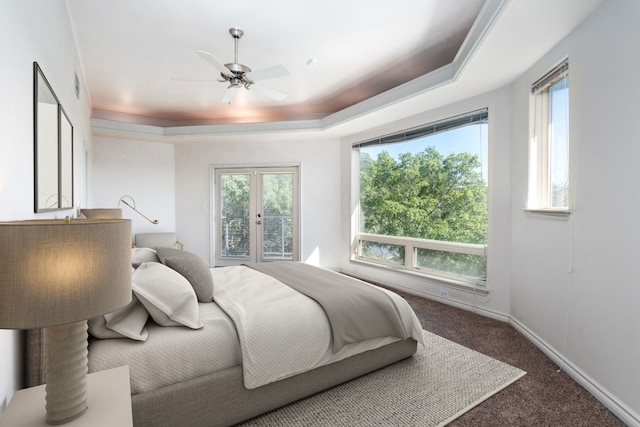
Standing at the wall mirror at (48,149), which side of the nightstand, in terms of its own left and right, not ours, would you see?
left

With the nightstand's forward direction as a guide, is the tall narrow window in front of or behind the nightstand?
in front

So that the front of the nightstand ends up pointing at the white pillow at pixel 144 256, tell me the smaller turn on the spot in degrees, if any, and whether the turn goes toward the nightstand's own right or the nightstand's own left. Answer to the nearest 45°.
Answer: approximately 90° to the nightstand's own left

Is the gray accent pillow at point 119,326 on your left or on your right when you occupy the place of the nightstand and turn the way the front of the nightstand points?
on your left

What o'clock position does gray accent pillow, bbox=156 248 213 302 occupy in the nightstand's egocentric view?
The gray accent pillow is roughly at 10 o'clock from the nightstand.

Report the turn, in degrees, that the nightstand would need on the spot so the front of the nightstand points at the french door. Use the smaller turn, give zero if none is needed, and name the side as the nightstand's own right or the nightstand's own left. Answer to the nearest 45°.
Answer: approximately 45° to the nightstand's own left

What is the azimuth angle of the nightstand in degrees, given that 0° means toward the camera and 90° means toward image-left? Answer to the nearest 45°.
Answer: approximately 270°

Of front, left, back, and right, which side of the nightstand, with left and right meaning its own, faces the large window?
front
